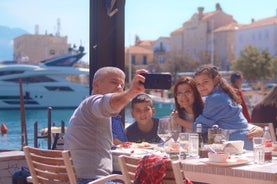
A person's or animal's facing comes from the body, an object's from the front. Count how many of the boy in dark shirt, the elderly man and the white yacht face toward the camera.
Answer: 1

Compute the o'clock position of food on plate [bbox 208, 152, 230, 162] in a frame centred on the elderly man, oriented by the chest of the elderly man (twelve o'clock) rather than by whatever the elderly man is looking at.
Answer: The food on plate is roughly at 12 o'clock from the elderly man.

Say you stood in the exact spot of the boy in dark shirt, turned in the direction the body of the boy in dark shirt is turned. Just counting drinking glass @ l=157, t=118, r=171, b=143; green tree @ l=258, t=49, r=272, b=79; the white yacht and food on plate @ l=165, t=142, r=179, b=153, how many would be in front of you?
2

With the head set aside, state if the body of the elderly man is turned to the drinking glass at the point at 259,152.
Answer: yes

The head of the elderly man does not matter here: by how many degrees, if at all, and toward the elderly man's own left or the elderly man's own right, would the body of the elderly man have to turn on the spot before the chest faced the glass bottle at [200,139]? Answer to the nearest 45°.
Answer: approximately 45° to the elderly man's own left

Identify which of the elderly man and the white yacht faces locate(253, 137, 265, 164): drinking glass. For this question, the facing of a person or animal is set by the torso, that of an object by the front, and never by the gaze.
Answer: the elderly man

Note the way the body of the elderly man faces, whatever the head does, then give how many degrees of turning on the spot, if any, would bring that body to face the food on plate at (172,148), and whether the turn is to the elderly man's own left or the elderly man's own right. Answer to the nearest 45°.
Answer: approximately 45° to the elderly man's own left

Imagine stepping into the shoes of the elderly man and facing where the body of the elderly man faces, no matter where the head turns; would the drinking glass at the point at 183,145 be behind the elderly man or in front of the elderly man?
in front

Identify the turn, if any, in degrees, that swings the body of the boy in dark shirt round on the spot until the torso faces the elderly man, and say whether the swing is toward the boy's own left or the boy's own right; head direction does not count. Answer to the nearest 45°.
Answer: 0° — they already face them

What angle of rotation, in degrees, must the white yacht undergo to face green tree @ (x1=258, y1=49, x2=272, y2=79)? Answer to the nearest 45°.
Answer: approximately 180°

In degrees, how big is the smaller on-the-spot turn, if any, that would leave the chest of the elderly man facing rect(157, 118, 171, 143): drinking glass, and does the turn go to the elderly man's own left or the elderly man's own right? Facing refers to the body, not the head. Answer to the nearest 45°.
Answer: approximately 45° to the elderly man's own left

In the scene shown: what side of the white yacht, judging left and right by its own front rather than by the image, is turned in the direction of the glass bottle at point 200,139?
left

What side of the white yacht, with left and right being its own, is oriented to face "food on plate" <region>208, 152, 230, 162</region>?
left

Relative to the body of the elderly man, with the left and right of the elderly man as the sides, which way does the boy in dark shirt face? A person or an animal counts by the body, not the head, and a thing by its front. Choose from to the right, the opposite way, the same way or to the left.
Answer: to the right

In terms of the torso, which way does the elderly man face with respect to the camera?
to the viewer's right

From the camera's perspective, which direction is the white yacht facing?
to the viewer's left

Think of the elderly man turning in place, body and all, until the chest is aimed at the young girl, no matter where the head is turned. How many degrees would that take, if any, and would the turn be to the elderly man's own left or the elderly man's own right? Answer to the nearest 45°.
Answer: approximately 45° to the elderly man's own left
